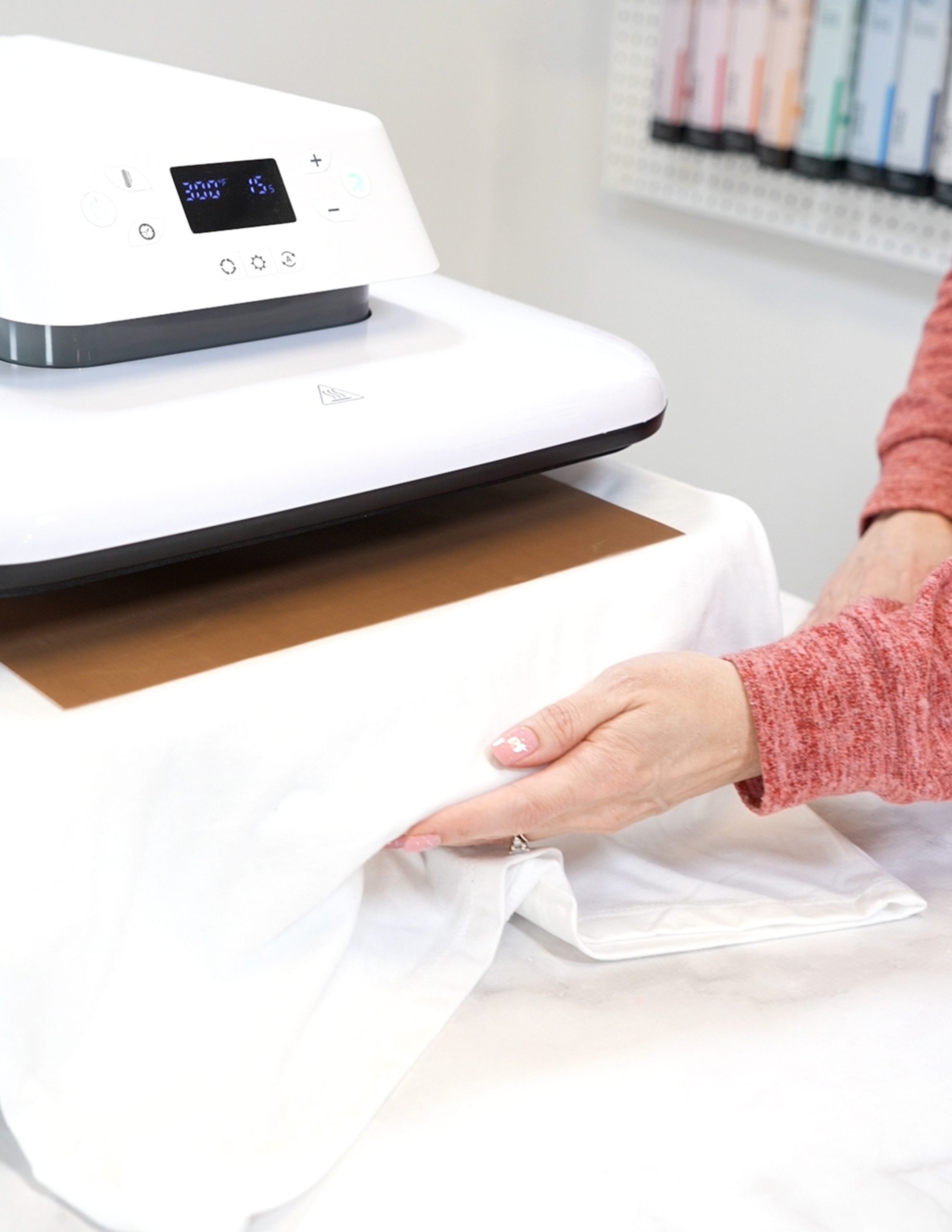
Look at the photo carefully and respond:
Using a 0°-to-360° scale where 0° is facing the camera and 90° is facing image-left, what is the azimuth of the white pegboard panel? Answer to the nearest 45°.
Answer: approximately 45°

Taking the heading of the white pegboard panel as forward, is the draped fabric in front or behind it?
in front

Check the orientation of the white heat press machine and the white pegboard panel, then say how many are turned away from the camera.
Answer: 0

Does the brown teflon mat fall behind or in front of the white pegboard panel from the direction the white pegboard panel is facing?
in front

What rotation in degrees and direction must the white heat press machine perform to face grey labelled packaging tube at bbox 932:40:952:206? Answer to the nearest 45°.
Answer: approximately 90° to its left

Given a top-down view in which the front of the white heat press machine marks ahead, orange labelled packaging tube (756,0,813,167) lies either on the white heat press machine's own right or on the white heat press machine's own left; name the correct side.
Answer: on the white heat press machine's own left
